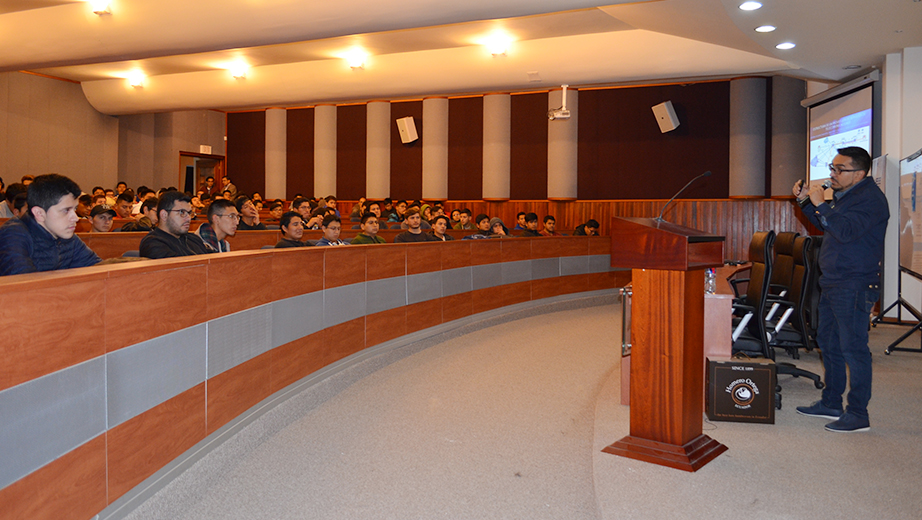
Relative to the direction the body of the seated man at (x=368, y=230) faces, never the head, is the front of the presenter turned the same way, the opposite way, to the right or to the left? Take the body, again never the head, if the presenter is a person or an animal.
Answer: the opposite way

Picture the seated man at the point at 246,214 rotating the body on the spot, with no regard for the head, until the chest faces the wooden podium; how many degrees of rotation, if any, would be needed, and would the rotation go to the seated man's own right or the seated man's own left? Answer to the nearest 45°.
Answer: approximately 45° to the seated man's own right

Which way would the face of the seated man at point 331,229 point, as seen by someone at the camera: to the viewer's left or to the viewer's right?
to the viewer's right

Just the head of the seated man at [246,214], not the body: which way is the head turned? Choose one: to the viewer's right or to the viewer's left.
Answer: to the viewer's right

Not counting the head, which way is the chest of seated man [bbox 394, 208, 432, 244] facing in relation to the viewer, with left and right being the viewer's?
facing the viewer and to the right of the viewer

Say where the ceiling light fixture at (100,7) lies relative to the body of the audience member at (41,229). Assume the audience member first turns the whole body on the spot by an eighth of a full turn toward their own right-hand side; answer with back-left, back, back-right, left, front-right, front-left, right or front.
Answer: back

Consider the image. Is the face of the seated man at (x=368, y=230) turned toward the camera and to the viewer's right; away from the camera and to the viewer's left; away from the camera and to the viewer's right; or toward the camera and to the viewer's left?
toward the camera and to the viewer's right

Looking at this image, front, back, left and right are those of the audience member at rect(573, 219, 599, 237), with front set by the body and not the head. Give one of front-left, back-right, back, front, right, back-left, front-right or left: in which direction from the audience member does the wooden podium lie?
front-right

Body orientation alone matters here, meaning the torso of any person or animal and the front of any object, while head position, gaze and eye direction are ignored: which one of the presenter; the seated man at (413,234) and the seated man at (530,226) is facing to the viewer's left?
the presenter

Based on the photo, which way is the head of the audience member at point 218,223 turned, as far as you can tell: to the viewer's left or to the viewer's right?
to the viewer's right

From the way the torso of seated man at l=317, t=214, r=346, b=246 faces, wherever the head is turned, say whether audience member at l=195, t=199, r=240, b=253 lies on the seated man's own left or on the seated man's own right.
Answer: on the seated man's own right

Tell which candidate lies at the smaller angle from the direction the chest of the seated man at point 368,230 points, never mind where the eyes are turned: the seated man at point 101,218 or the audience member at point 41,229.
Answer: the audience member

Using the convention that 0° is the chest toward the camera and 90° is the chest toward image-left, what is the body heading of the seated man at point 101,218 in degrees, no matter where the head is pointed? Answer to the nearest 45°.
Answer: approximately 315°
